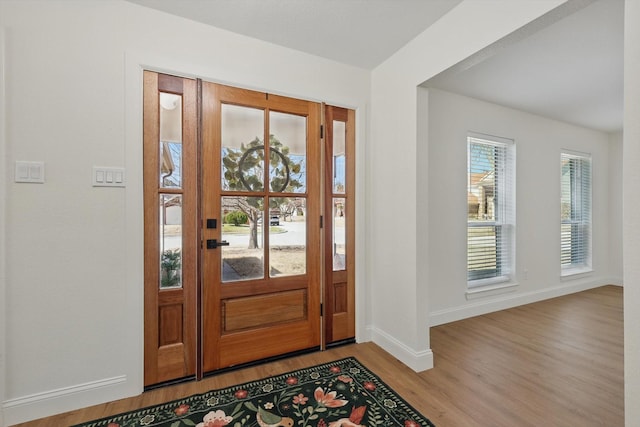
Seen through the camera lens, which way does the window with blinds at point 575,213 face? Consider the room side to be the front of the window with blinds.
facing the viewer and to the right of the viewer

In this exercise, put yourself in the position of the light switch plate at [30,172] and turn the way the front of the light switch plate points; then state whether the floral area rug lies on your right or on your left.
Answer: on your left

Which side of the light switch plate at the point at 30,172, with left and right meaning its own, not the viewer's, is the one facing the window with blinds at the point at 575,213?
left

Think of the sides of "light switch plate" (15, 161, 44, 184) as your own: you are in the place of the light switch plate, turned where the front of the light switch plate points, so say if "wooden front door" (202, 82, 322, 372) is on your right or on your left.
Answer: on your left

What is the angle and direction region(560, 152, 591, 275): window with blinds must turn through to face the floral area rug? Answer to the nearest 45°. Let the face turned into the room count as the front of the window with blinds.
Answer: approximately 45° to its right

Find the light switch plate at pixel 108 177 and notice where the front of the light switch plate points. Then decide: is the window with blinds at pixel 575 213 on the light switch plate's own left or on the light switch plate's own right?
on the light switch plate's own left

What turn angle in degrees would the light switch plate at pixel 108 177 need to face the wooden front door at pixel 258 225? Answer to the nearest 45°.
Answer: approximately 90° to its left

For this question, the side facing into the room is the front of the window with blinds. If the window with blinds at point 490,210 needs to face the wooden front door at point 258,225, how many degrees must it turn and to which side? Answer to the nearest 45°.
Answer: approximately 90° to its right

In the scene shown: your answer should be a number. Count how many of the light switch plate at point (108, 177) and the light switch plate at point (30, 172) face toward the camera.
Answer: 2

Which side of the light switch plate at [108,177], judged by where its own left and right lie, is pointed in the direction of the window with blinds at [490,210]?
left

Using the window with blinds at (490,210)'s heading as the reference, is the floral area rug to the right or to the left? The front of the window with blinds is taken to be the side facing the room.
on its right

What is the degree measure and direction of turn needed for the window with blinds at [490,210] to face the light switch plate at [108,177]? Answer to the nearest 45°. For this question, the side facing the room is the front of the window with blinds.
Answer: approximately 90° to its right
